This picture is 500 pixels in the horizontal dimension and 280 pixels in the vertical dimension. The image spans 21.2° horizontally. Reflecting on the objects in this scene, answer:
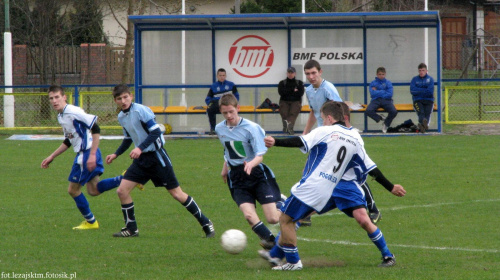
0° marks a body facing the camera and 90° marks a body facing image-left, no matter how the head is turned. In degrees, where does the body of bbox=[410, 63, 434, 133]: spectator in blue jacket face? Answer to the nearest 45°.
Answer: approximately 0°

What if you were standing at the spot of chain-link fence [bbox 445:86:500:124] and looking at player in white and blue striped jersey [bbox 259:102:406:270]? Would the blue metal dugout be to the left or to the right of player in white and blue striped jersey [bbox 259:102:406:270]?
right

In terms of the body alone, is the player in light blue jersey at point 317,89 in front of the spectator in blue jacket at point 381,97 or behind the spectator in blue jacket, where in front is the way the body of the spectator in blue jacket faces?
in front

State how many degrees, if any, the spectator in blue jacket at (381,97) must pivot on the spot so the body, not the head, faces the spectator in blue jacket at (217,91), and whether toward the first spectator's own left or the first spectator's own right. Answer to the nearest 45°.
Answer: approximately 90° to the first spectator's own right

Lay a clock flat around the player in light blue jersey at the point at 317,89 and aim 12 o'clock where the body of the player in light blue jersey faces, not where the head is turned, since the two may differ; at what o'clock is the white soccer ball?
The white soccer ball is roughly at 11 o'clock from the player in light blue jersey.

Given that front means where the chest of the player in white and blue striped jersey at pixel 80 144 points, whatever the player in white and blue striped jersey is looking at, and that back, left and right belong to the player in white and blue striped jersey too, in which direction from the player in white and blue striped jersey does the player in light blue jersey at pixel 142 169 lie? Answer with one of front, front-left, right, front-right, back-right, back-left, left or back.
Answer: left

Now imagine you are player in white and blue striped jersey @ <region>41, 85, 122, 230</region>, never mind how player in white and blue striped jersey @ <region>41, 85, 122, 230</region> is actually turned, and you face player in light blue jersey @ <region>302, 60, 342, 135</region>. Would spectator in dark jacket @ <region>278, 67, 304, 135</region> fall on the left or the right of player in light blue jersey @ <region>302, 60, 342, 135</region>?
left
